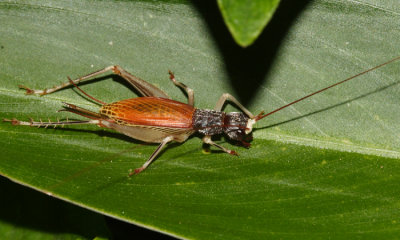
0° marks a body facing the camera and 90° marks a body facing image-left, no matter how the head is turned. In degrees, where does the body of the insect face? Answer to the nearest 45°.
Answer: approximately 270°

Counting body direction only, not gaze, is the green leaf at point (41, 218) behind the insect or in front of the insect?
behind
